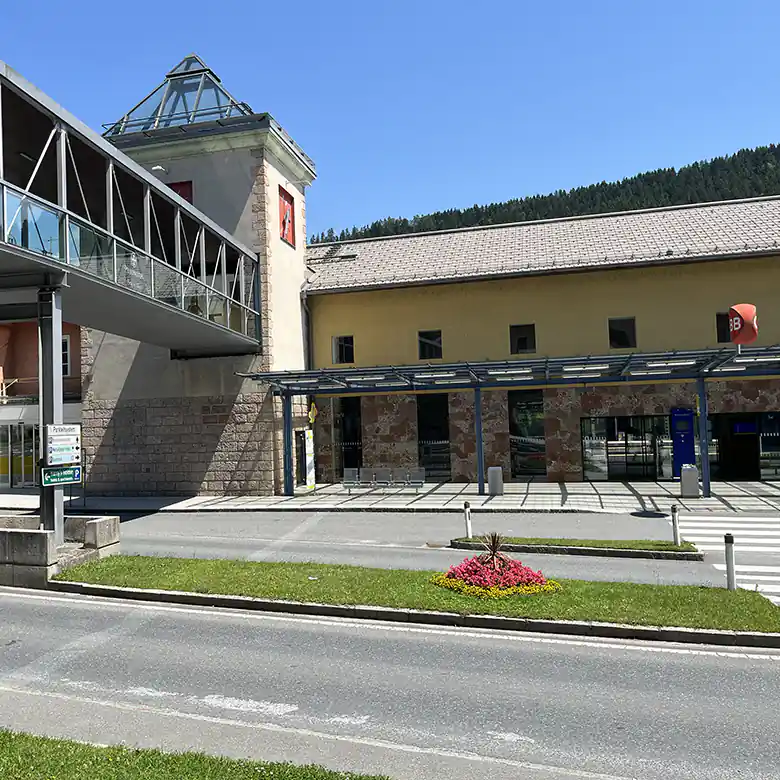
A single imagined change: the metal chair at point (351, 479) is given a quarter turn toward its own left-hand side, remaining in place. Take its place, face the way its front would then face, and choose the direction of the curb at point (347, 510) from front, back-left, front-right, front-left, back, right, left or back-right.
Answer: right

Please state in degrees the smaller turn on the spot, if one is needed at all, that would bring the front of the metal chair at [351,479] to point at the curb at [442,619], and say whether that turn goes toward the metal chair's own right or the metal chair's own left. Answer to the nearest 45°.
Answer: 0° — it already faces it

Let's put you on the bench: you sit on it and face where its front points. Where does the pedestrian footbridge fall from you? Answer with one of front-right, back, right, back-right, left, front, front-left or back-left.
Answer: front-right

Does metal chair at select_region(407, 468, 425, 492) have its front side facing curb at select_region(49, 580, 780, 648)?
yes

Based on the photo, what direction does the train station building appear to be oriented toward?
toward the camera

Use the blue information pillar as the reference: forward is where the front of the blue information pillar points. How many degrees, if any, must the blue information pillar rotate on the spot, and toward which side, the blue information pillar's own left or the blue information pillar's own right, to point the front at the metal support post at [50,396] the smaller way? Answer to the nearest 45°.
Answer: approximately 45° to the blue information pillar's own right

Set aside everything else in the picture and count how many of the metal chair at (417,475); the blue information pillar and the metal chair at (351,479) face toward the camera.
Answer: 3

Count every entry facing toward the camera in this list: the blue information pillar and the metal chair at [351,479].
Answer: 2

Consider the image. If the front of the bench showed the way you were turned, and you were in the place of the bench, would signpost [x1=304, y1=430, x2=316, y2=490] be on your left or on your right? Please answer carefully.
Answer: on your right

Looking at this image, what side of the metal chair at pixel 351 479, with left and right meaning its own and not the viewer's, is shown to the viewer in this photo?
front

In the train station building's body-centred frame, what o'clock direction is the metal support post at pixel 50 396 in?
The metal support post is roughly at 1 o'clock from the train station building.

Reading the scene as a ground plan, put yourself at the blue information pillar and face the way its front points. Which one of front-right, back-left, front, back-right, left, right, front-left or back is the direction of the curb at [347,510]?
front-right

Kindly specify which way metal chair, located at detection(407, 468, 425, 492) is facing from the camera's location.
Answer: facing the viewer

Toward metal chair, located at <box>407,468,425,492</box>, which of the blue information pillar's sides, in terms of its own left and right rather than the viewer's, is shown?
right

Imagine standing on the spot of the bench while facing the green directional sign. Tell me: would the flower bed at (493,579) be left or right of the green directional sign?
left
